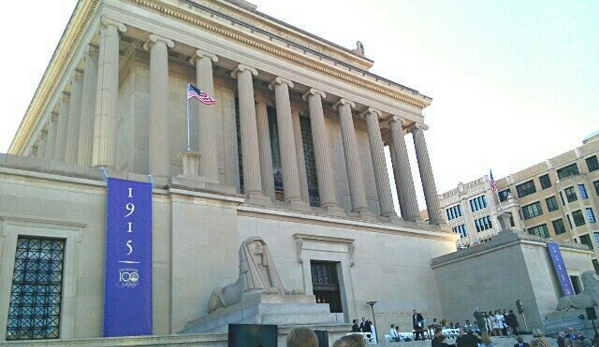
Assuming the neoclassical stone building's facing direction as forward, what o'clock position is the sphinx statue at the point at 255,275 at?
The sphinx statue is roughly at 1 o'clock from the neoclassical stone building.

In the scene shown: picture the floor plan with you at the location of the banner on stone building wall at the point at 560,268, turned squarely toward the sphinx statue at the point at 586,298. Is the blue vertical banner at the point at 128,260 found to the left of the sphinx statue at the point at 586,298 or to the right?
right

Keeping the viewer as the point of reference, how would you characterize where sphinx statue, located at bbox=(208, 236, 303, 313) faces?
facing the viewer and to the right of the viewer

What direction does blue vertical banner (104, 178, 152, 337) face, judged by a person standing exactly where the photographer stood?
facing the viewer

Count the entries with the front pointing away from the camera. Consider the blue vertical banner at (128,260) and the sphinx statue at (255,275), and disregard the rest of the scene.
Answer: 0

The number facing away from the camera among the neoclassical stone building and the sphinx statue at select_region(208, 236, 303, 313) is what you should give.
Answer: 0

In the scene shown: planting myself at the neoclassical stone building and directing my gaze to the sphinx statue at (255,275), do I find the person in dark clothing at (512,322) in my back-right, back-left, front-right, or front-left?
front-left

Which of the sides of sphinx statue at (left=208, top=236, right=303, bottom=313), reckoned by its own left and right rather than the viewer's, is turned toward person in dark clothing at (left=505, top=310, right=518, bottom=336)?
left

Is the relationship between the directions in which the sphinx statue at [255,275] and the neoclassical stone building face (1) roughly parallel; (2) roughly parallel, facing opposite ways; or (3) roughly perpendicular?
roughly parallel

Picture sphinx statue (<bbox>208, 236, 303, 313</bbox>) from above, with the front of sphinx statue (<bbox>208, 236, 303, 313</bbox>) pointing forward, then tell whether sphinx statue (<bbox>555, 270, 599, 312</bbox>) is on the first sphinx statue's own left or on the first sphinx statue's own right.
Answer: on the first sphinx statue's own left
